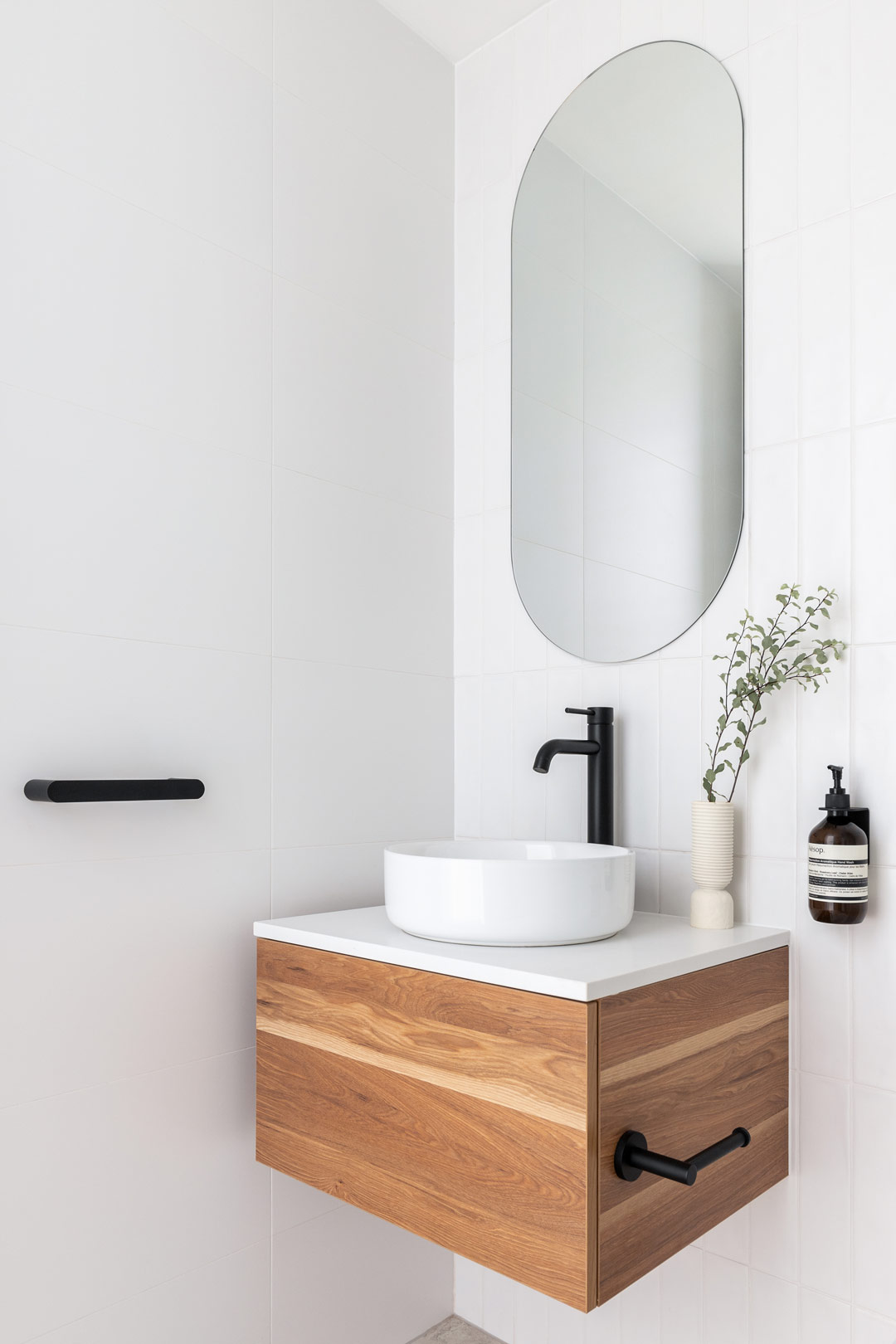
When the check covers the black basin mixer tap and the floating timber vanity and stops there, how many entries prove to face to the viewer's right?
0

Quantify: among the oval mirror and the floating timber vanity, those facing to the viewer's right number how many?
0

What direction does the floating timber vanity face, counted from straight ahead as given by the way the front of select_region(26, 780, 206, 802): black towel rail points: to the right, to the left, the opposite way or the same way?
to the right

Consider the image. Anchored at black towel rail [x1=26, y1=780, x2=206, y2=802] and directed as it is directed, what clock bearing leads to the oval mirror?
The oval mirror is roughly at 10 o'clock from the black towel rail.

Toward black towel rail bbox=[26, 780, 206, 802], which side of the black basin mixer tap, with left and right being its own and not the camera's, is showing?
front
